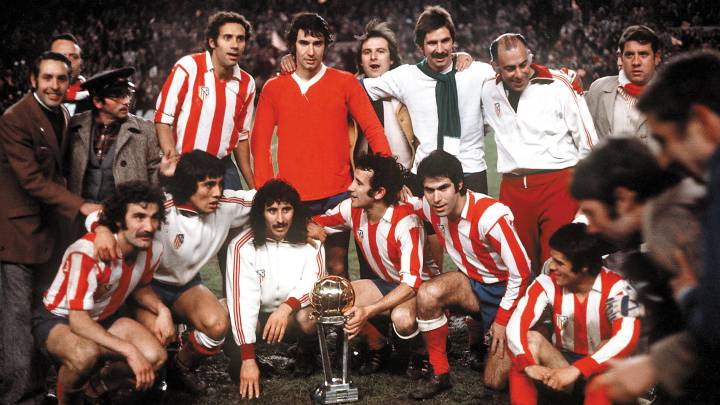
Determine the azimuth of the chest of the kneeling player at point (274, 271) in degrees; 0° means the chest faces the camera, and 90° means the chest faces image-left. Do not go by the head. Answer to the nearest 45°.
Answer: approximately 0°

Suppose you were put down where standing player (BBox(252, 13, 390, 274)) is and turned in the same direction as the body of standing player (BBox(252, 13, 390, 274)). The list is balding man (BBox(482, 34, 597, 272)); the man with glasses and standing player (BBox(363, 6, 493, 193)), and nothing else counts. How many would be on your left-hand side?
2

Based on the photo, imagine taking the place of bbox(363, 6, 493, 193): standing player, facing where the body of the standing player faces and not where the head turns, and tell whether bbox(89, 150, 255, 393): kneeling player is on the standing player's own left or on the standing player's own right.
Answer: on the standing player's own right

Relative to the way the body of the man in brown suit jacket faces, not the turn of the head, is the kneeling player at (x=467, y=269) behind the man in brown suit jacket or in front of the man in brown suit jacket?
in front

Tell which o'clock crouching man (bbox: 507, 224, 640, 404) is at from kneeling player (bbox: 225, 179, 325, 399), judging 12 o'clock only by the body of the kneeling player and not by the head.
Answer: The crouching man is roughly at 10 o'clock from the kneeling player.

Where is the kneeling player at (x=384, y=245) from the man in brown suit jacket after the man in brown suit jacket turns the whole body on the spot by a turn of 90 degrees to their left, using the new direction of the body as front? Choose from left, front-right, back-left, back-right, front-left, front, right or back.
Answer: front-right

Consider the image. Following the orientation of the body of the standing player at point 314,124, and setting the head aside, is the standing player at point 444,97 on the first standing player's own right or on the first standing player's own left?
on the first standing player's own left
